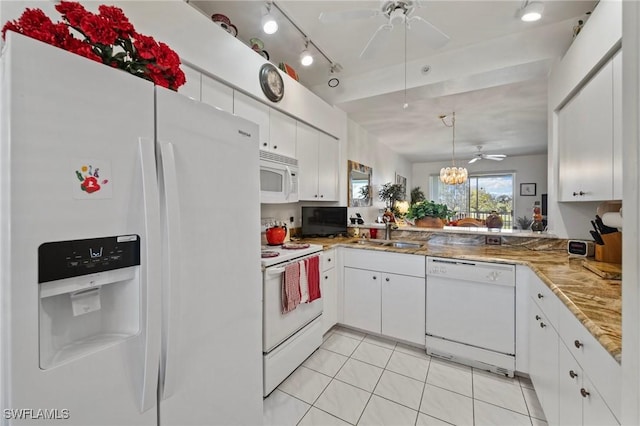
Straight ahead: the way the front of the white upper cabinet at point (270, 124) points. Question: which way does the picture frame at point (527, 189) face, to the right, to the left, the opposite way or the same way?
to the right

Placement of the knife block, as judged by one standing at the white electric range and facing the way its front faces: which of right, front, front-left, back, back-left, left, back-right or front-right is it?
front-left

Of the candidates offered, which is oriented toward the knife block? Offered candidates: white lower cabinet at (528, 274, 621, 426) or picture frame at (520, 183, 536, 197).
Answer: the picture frame

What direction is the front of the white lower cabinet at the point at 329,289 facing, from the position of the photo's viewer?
facing the viewer and to the right of the viewer

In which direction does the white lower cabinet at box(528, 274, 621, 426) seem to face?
to the viewer's left

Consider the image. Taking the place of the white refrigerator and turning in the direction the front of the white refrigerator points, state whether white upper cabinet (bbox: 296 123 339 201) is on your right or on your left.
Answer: on your left

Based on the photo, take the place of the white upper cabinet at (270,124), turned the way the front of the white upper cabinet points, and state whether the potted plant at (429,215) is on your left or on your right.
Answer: on your left
